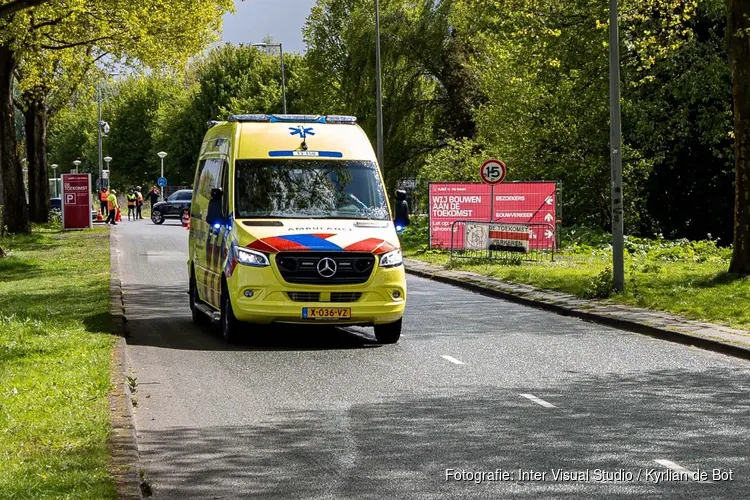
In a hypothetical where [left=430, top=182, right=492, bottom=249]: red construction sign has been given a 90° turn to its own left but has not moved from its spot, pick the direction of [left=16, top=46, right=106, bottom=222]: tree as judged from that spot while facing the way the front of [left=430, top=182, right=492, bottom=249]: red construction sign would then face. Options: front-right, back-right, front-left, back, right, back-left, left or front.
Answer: back-left

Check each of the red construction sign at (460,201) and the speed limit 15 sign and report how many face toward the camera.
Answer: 2

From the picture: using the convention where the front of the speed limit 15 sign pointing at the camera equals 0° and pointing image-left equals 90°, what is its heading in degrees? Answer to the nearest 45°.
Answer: approximately 0°

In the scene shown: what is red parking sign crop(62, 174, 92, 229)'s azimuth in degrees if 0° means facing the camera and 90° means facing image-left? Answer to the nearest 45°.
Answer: approximately 0°

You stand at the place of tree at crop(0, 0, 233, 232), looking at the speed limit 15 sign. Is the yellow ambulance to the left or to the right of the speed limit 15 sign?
right
